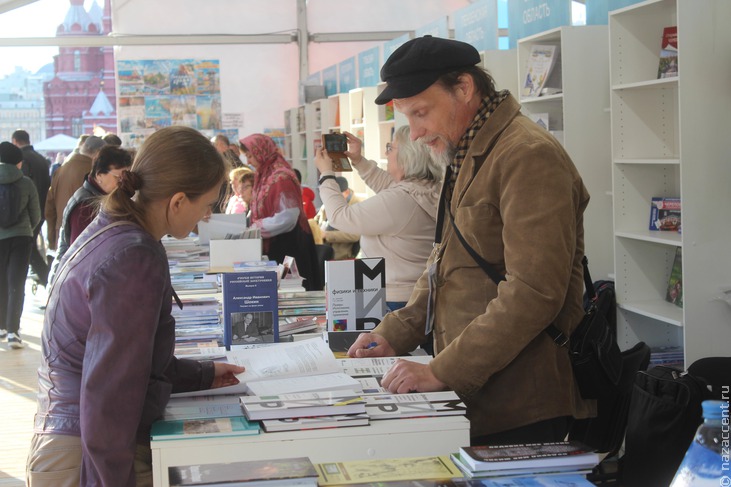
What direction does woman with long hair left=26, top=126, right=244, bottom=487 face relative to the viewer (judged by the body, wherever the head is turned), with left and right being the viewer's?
facing away from the viewer and to the right of the viewer

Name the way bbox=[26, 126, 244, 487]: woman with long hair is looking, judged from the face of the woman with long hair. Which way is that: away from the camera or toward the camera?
away from the camera

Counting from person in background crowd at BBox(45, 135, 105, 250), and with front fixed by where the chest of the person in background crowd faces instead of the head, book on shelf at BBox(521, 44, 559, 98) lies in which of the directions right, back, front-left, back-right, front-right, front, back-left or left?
right

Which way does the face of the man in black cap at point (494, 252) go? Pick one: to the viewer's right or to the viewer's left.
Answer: to the viewer's left

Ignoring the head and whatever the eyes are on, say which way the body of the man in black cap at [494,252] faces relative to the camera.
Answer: to the viewer's left

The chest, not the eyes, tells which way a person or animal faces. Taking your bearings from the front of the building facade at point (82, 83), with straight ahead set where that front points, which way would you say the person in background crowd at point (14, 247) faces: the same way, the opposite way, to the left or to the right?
the opposite way

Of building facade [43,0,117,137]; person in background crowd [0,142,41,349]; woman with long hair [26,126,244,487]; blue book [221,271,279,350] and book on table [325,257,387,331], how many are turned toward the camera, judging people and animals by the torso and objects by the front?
3
